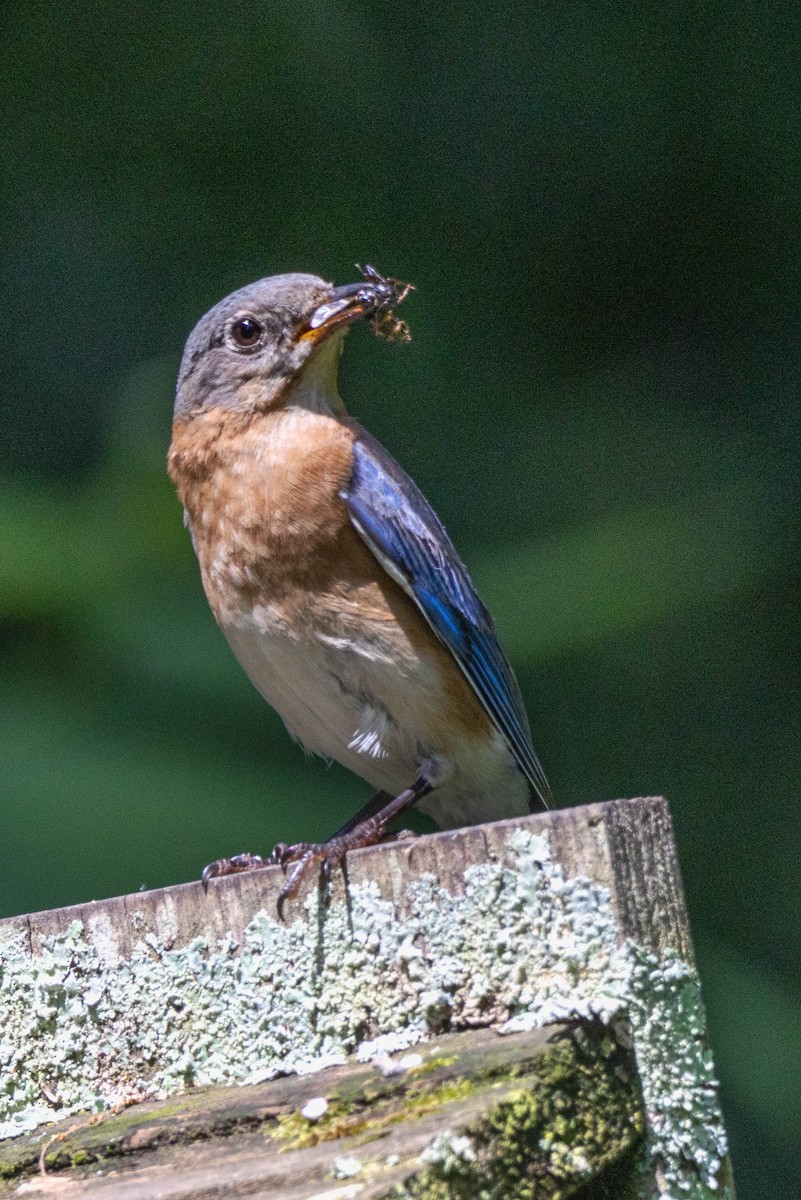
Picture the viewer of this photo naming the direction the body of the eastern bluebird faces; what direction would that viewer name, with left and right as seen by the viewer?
facing the viewer and to the left of the viewer
